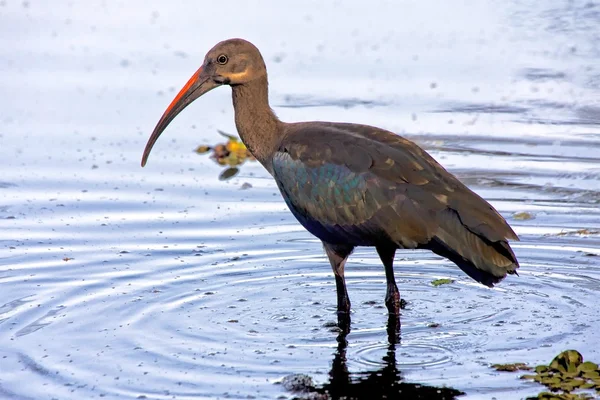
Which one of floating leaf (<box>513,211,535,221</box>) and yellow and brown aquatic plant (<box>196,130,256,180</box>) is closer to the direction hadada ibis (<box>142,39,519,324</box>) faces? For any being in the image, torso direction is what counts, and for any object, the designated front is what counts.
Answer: the yellow and brown aquatic plant

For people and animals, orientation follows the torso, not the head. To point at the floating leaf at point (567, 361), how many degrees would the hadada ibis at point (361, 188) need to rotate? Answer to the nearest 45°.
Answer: approximately 135° to its left

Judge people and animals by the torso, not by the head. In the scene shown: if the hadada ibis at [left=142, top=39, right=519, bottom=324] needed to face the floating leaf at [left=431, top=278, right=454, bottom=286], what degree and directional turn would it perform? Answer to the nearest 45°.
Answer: approximately 135° to its right

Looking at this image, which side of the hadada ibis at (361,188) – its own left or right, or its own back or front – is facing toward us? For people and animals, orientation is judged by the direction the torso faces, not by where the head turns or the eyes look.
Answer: left

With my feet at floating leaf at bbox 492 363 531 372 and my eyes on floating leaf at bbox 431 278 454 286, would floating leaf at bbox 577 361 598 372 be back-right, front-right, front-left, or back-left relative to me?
back-right

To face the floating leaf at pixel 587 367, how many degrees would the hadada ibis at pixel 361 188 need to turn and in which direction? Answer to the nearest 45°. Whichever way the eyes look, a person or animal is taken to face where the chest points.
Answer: approximately 135° to its left

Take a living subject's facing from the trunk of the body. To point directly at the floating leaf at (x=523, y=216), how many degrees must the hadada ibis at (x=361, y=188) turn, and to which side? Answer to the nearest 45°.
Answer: approximately 135° to its right
